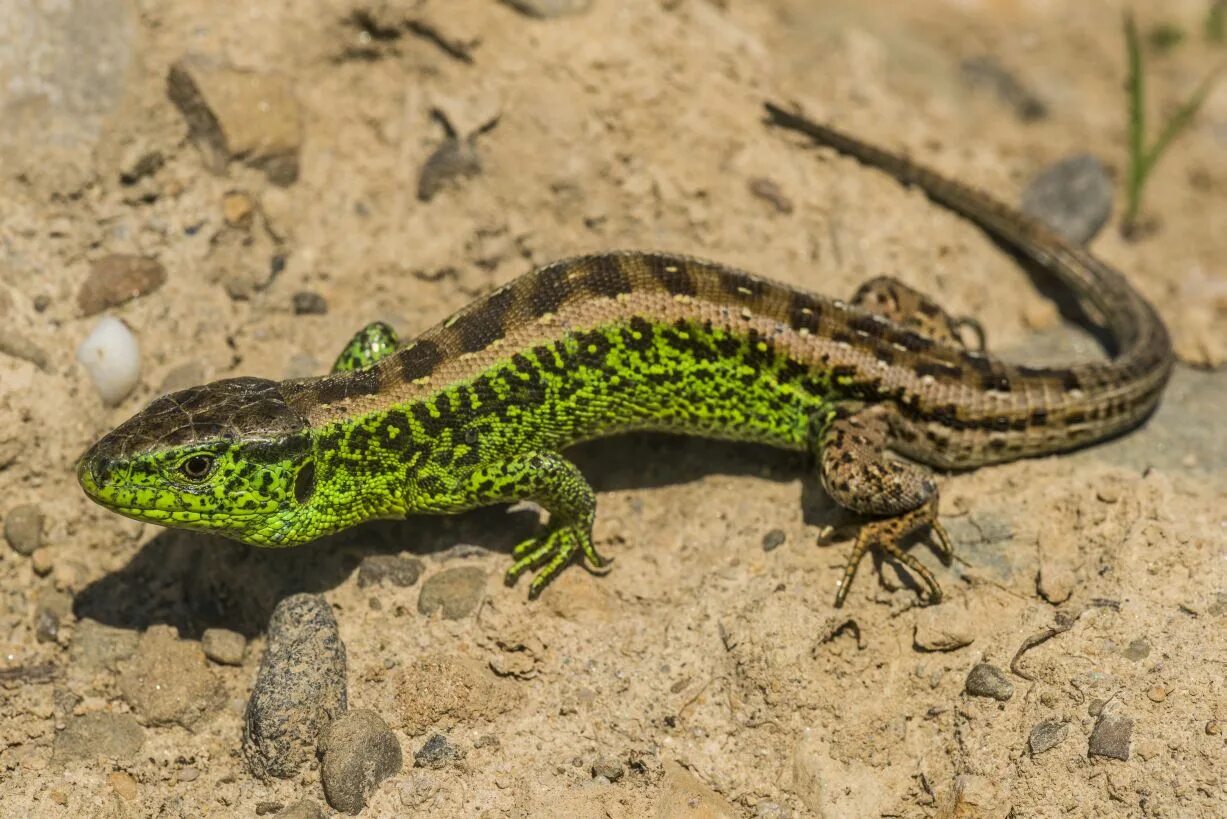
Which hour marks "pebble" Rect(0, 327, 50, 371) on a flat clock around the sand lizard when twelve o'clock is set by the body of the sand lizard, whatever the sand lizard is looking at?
The pebble is roughly at 12 o'clock from the sand lizard.

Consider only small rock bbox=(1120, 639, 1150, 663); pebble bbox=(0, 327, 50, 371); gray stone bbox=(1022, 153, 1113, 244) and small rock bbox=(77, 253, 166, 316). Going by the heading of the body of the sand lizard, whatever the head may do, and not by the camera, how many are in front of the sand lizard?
2

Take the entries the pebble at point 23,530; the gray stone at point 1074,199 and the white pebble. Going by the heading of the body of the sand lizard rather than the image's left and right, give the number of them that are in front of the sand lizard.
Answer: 2

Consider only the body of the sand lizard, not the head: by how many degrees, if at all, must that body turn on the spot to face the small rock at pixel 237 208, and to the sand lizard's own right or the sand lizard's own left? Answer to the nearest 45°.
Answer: approximately 45° to the sand lizard's own right

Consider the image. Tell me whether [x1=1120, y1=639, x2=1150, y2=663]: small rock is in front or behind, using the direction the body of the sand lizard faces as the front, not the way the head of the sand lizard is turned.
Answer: behind

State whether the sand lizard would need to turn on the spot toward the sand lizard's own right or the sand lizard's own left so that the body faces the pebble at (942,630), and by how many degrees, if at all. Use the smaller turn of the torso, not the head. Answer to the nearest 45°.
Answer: approximately 135° to the sand lizard's own left

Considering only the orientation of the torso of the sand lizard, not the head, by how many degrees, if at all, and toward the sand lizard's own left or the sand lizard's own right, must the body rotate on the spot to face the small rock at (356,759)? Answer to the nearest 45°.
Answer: approximately 45° to the sand lizard's own left

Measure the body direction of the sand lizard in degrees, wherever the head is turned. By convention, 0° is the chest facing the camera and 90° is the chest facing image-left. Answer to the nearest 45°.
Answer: approximately 90°
